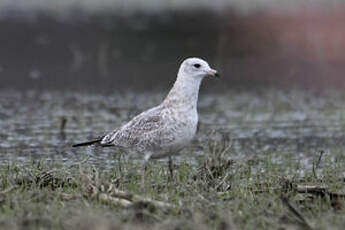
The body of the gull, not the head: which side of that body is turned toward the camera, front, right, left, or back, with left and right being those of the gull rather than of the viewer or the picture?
right
